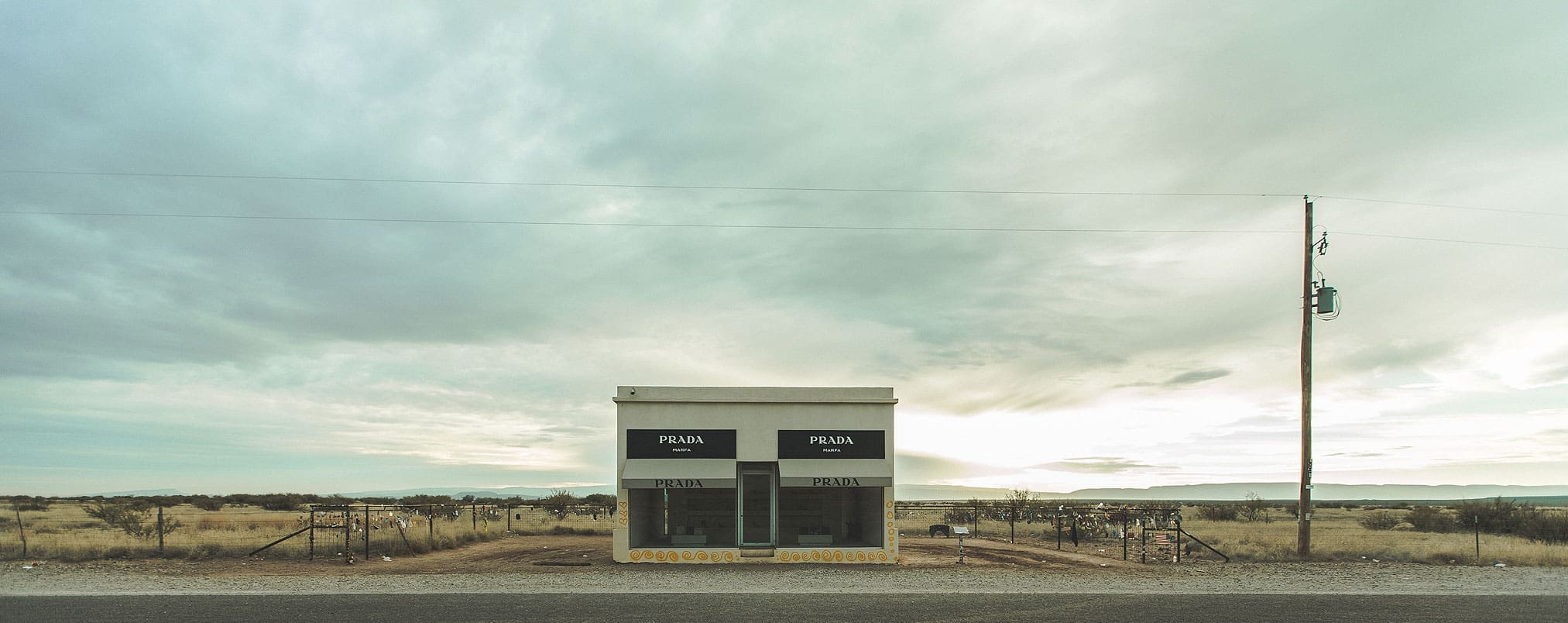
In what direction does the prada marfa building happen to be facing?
toward the camera

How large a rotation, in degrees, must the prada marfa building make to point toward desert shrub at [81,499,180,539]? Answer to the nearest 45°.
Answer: approximately 135° to its right

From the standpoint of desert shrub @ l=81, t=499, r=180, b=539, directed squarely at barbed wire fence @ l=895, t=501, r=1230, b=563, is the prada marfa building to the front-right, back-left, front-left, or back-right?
front-right
